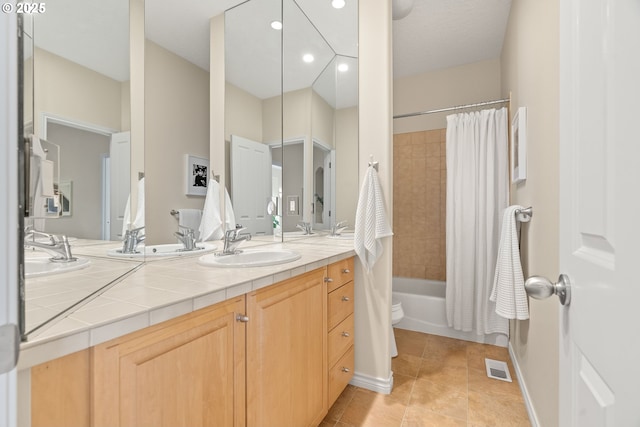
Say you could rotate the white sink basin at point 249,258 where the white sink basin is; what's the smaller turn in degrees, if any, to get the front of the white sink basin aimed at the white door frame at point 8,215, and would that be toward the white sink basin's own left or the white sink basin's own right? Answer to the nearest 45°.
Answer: approximately 45° to the white sink basin's own right

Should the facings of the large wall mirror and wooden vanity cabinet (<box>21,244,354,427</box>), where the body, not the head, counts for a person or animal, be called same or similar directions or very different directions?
same or similar directions

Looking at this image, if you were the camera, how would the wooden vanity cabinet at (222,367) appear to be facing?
facing the viewer and to the right of the viewer

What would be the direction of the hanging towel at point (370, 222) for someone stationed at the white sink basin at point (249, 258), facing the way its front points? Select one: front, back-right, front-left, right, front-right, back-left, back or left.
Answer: front-left

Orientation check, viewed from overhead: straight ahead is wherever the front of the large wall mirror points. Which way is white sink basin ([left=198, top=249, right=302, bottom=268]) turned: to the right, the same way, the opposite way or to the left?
the same way

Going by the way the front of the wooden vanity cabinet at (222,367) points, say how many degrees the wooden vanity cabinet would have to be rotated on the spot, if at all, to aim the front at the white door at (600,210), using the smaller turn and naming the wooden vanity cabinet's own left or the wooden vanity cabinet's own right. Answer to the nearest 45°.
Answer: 0° — it already faces it

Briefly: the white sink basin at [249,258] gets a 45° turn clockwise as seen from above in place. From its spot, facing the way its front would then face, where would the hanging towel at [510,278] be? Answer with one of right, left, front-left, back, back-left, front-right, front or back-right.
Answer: left

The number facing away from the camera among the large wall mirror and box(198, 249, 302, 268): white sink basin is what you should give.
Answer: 0

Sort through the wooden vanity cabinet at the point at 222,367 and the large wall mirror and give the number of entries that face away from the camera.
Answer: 0
